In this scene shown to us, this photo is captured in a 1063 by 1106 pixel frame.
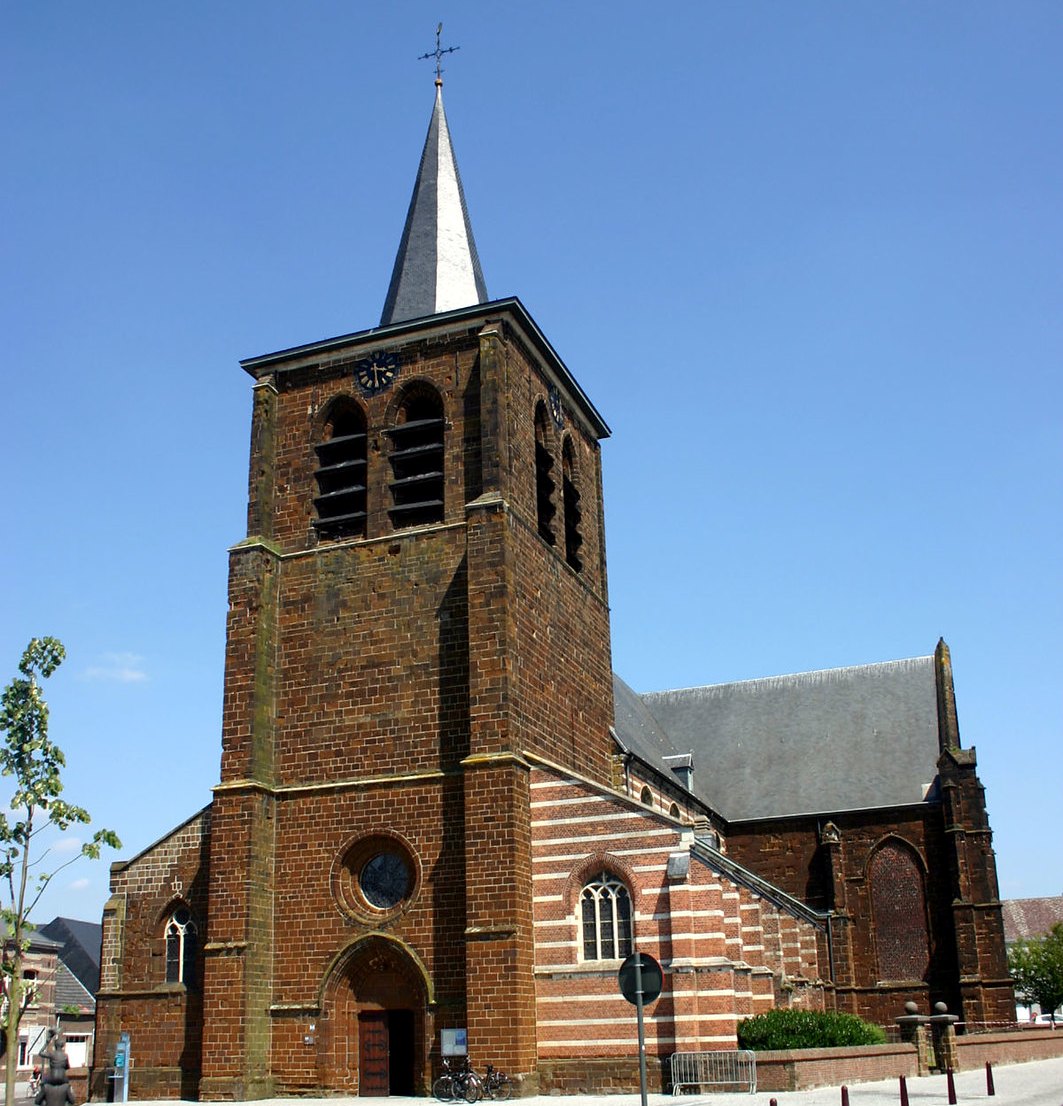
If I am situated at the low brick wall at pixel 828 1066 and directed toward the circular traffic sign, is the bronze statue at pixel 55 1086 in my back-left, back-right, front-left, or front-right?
front-right

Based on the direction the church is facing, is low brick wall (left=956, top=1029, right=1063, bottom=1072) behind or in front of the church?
behind

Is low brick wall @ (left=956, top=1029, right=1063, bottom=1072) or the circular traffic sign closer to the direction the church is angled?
the circular traffic sign

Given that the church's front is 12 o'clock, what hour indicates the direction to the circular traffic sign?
The circular traffic sign is roughly at 10 o'clock from the church.

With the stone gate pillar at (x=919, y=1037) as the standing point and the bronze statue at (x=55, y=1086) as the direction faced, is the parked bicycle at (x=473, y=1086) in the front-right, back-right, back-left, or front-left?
front-right

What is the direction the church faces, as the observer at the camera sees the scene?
facing the viewer and to the left of the viewer
